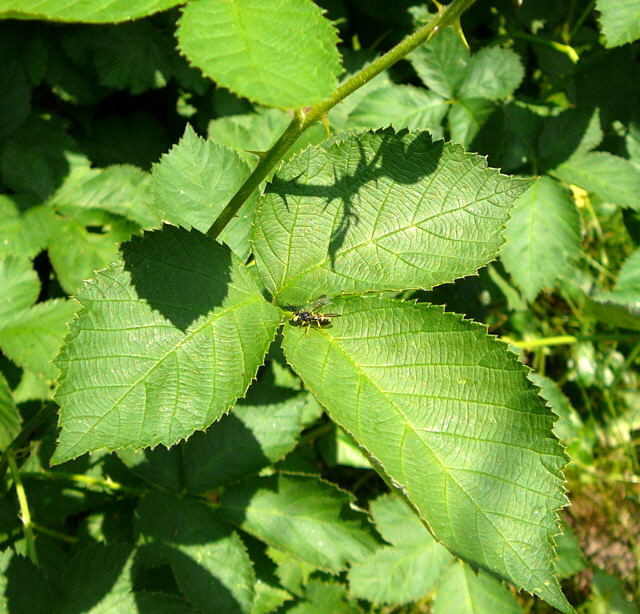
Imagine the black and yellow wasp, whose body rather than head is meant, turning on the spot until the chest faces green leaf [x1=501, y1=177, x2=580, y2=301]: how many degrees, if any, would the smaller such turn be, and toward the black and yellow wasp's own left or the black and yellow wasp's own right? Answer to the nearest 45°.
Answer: approximately 135° to the black and yellow wasp's own right

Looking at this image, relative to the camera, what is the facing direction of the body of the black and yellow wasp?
to the viewer's left
